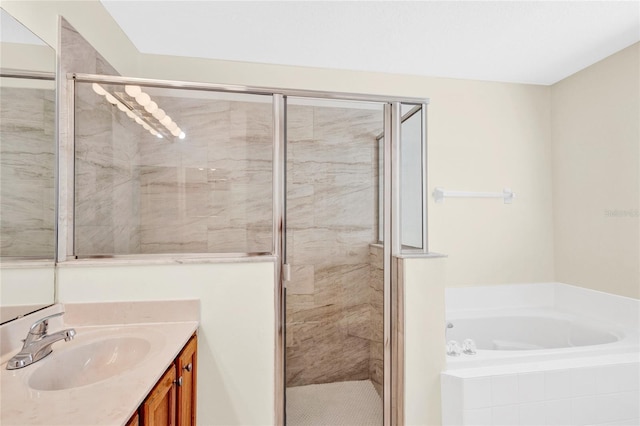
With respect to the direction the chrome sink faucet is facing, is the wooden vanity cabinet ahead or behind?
ahead

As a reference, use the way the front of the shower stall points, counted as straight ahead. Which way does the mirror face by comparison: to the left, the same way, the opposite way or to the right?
to the left

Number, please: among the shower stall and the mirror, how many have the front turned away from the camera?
0

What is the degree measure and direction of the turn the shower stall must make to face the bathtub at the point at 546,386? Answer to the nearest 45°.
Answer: approximately 90° to its left

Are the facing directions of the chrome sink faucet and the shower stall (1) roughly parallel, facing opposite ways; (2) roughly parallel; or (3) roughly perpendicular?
roughly perpendicular

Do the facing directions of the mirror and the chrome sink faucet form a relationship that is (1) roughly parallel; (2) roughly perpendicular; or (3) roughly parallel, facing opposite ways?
roughly parallel

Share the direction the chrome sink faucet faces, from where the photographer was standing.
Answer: facing the viewer and to the right of the viewer

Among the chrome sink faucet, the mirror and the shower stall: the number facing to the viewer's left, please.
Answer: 0

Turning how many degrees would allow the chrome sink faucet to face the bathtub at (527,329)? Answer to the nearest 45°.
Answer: approximately 45° to its left

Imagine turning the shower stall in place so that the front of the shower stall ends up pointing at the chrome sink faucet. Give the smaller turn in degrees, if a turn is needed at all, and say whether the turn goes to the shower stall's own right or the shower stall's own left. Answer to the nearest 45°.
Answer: approximately 90° to the shower stall's own right

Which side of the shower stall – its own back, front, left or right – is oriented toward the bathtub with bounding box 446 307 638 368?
left

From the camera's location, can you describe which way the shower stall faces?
facing the viewer
